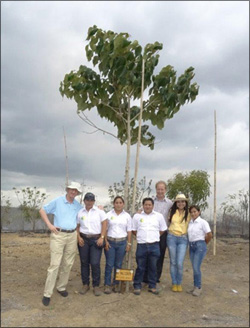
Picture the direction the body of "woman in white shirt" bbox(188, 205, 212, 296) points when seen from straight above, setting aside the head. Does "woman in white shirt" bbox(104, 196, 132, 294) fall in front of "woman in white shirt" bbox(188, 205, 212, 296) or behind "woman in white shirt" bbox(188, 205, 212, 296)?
in front

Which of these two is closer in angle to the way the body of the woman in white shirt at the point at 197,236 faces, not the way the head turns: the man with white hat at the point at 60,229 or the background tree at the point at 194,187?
the man with white hat

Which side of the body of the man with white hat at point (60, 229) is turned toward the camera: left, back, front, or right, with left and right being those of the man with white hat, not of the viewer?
front

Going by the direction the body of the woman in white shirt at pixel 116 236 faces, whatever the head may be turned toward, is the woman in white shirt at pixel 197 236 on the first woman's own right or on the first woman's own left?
on the first woman's own left

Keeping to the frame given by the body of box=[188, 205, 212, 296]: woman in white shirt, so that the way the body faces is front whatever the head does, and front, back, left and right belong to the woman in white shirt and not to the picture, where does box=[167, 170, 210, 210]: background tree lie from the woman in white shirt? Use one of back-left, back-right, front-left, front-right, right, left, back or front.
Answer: back-right

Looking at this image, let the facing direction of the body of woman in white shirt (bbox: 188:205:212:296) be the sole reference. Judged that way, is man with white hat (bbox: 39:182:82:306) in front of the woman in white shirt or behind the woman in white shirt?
in front

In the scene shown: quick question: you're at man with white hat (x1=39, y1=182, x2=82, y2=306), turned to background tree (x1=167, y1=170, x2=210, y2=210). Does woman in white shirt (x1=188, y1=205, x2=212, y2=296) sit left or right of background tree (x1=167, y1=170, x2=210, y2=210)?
right

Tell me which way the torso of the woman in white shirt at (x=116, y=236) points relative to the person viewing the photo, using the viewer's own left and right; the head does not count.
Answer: facing the viewer

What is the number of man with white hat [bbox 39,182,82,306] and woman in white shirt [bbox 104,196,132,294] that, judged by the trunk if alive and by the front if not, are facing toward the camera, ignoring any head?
2

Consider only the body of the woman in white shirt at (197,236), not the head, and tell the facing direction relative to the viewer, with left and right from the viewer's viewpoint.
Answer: facing the viewer and to the left of the viewer
